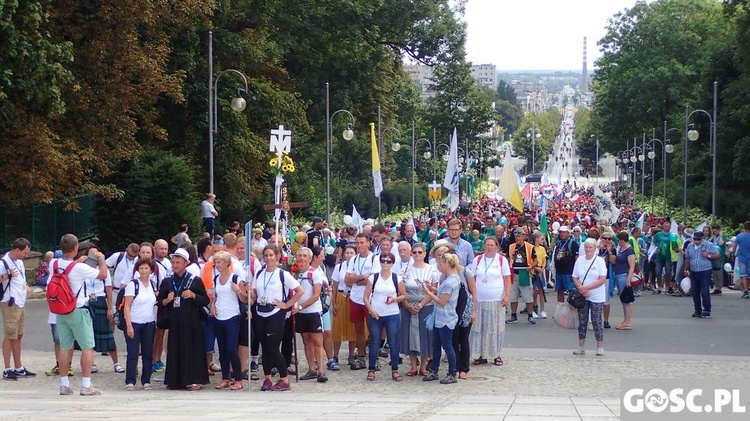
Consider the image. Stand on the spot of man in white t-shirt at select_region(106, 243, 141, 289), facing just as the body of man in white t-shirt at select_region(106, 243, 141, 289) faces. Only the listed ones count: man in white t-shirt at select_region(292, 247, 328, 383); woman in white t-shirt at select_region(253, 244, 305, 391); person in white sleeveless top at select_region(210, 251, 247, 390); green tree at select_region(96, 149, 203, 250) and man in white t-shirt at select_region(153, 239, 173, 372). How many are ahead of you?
4

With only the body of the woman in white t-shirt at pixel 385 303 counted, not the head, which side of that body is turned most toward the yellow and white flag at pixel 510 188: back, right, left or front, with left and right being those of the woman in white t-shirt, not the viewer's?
back

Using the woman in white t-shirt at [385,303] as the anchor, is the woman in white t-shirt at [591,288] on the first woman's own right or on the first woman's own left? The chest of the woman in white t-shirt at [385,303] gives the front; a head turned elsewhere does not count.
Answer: on the first woman's own left

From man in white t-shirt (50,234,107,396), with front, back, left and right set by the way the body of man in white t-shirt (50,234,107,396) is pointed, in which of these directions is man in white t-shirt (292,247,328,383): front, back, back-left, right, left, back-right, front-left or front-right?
front-right

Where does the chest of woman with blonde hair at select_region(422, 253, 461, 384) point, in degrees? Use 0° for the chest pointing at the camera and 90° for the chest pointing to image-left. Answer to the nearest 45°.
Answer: approximately 90°

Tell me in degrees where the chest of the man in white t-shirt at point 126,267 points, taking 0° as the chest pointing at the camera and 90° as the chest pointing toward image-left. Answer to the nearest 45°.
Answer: approximately 315°

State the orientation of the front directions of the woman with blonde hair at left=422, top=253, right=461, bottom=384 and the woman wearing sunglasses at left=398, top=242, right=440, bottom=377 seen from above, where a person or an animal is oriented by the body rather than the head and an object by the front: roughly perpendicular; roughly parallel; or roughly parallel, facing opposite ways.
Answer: roughly perpendicular

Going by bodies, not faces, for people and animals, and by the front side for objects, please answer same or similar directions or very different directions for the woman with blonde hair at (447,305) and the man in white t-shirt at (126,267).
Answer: very different directions

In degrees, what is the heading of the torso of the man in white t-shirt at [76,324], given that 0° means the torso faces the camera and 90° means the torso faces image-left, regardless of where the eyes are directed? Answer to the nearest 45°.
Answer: approximately 225°
